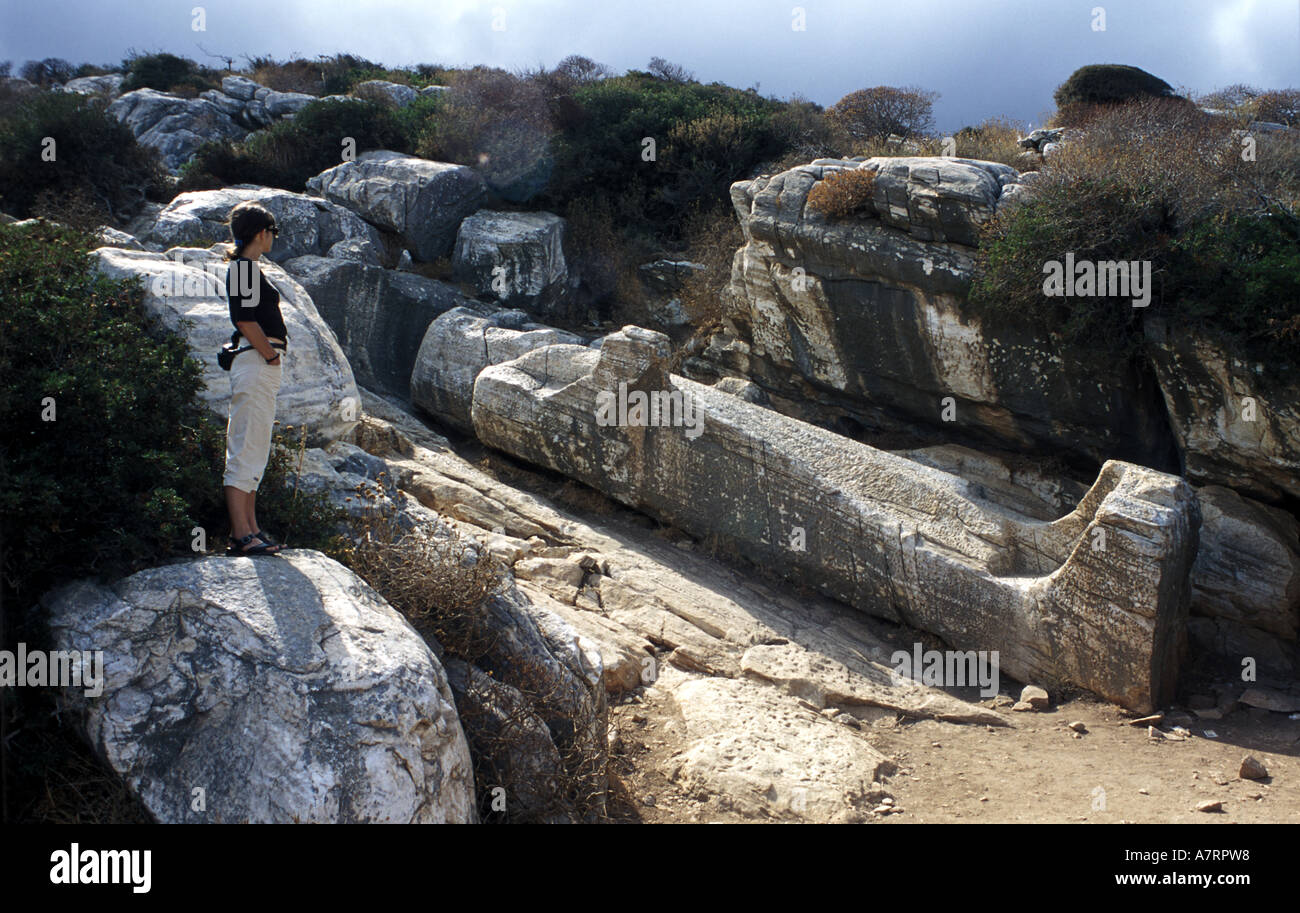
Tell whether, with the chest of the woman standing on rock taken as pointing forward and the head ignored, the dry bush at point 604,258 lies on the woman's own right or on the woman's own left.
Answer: on the woman's own left

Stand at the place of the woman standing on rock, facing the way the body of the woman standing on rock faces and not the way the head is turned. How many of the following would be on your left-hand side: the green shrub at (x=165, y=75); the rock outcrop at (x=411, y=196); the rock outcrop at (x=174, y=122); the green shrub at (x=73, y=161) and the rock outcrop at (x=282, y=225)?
5

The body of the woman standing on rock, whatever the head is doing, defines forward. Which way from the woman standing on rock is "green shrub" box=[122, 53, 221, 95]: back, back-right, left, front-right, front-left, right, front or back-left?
left

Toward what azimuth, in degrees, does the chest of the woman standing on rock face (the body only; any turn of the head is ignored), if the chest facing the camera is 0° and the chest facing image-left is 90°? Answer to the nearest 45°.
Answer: approximately 270°

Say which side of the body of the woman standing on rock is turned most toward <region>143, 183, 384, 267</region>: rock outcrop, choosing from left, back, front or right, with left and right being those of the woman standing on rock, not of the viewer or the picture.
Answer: left
